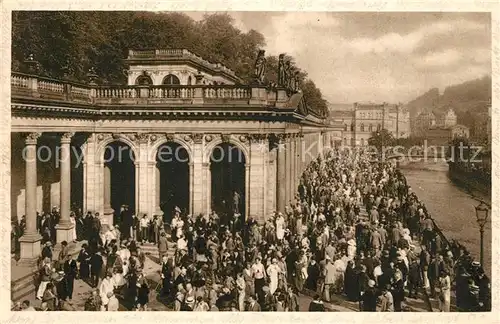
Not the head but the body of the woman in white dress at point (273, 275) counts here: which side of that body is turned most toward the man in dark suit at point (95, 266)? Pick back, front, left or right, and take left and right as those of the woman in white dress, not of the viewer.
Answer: right

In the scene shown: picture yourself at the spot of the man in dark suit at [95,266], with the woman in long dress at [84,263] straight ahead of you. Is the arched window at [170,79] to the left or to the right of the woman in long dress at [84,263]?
right

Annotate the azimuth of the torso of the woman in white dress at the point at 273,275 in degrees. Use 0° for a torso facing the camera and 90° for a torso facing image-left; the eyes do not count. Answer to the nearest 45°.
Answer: approximately 0°

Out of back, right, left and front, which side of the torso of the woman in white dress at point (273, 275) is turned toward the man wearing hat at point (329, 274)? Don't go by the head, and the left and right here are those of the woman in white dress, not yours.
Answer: left

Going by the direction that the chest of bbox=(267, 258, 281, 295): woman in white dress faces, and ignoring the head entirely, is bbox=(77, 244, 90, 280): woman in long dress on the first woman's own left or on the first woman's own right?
on the first woman's own right
